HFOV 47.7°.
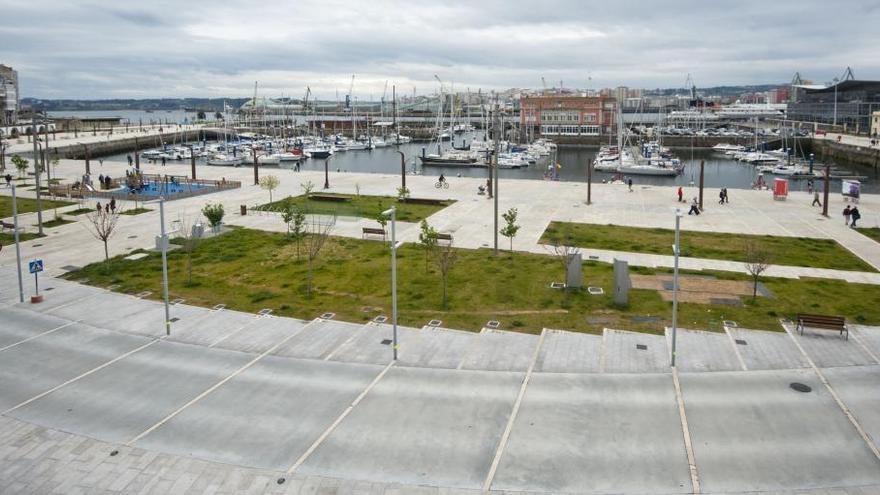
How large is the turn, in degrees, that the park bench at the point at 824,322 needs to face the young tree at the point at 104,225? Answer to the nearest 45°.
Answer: approximately 90° to its right

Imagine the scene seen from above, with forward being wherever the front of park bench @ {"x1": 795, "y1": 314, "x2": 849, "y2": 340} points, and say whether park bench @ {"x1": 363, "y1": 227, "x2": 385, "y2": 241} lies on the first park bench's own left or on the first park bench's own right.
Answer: on the first park bench's own right

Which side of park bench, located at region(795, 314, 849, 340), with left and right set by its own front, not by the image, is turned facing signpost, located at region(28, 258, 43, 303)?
right

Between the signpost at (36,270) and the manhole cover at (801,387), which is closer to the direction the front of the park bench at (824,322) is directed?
the manhole cover

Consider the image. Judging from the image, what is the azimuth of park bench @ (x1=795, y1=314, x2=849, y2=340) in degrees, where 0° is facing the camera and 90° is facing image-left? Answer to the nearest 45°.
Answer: approximately 0°

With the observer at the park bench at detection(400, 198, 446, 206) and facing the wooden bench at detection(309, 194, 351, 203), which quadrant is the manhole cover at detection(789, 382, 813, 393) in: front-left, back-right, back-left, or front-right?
back-left

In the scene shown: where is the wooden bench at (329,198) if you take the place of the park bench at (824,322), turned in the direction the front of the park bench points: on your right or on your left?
on your right

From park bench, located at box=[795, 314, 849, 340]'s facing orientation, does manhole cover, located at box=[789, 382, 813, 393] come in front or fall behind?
in front

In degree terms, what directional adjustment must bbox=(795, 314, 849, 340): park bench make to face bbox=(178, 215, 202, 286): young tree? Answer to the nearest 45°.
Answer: approximately 90° to its right
